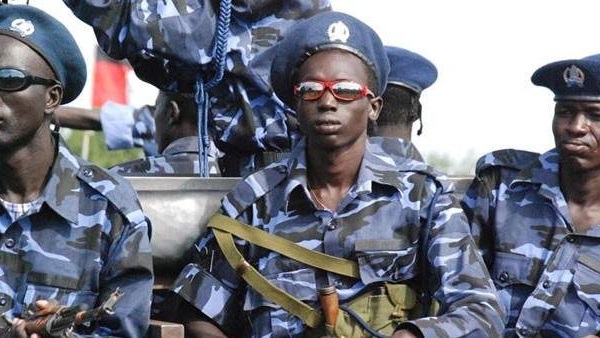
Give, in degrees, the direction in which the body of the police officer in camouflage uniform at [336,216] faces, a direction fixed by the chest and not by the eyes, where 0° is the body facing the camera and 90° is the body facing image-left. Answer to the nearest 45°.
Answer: approximately 0°

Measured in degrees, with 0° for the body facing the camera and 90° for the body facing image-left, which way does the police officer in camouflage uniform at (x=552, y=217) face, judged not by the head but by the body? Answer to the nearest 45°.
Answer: approximately 0°

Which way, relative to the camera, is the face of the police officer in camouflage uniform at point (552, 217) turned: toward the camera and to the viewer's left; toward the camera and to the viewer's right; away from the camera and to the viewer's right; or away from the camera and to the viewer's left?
toward the camera and to the viewer's left

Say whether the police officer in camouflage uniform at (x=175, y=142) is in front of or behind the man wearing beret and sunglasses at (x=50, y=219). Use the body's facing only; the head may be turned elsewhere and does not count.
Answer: behind
